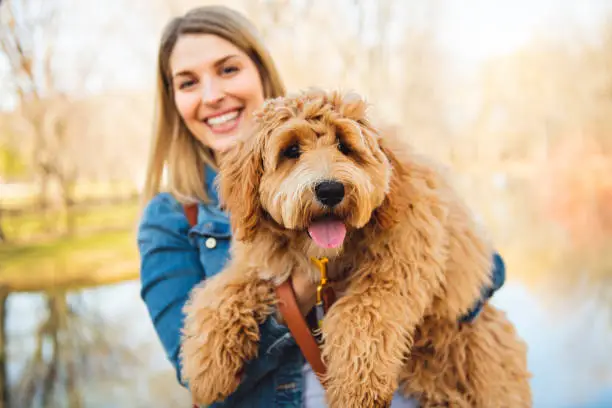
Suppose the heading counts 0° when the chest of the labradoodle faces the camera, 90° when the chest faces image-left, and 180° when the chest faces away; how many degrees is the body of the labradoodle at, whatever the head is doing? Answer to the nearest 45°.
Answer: approximately 45°
